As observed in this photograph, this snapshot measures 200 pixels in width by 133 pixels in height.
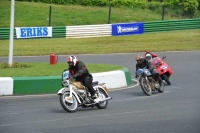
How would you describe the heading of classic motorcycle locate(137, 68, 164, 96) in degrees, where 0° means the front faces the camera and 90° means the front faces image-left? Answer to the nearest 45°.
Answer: approximately 45°

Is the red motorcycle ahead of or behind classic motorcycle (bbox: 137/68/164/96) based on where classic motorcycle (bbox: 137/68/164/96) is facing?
behind

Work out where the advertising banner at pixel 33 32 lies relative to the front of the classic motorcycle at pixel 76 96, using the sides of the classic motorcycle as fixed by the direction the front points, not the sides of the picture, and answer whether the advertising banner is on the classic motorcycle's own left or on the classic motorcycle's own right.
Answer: on the classic motorcycle's own right

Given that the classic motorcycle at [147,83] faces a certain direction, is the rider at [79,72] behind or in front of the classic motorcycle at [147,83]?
in front

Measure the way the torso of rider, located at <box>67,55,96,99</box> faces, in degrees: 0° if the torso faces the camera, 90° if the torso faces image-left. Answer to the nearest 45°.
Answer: approximately 45°

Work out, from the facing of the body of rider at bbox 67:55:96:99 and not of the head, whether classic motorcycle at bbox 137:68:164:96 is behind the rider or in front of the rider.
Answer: behind

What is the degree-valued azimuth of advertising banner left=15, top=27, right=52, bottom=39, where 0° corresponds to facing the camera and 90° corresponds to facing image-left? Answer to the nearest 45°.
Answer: approximately 0°

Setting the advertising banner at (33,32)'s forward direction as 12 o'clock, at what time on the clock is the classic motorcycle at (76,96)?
The classic motorcycle is roughly at 12 o'clock from the advertising banner.

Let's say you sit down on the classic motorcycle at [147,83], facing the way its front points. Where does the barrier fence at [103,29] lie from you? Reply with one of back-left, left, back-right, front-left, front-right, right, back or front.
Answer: back-right

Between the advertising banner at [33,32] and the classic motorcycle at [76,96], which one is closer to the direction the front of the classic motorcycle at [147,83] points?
the classic motorcycle

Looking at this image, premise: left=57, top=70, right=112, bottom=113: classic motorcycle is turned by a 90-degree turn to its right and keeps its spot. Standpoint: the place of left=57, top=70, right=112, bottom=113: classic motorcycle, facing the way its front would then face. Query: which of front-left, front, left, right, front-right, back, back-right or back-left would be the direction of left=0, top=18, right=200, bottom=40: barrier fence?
front-right
